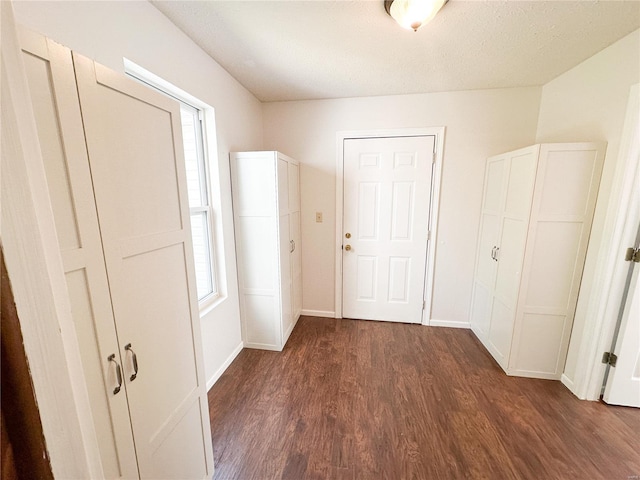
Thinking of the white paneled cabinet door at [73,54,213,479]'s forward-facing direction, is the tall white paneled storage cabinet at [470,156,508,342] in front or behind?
in front

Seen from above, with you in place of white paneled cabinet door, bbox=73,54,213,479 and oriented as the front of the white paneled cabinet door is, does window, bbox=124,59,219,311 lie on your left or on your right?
on your left

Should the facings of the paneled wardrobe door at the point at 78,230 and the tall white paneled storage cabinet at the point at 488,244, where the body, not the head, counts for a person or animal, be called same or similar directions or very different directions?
very different directions

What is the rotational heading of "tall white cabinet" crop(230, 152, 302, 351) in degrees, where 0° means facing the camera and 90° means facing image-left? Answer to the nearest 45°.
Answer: approximately 270°

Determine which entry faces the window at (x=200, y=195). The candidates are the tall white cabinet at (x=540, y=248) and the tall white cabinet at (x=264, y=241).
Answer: the tall white cabinet at (x=540, y=248)

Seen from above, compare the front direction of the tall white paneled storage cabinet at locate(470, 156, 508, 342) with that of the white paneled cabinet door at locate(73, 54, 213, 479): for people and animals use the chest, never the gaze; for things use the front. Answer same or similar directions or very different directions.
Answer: very different directions

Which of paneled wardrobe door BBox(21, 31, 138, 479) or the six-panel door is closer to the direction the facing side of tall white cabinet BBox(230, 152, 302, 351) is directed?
the six-panel door

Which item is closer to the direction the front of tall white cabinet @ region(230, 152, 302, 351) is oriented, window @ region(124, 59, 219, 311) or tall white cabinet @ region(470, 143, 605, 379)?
the tall white cabinet

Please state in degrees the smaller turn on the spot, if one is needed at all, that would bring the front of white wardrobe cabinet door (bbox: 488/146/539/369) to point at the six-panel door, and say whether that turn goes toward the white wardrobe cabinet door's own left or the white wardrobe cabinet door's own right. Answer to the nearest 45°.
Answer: approximately 45° to the white wardrobe cabinet door's own right

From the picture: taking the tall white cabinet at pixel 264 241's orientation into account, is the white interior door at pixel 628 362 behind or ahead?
ahead
